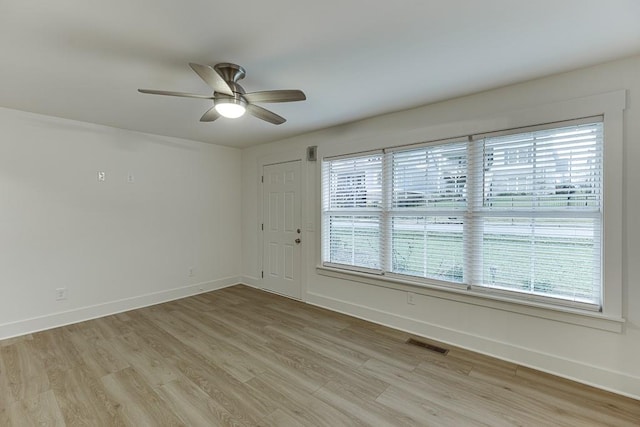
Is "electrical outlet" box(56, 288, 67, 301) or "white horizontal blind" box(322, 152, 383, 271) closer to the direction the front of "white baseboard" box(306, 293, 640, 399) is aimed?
the electrical outlet

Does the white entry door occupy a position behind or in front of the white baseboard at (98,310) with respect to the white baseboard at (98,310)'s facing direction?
in front

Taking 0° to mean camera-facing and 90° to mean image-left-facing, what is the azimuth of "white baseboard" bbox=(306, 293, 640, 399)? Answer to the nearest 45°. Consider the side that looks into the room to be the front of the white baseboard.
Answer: approximately 45°

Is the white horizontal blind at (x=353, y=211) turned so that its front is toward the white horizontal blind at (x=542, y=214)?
no

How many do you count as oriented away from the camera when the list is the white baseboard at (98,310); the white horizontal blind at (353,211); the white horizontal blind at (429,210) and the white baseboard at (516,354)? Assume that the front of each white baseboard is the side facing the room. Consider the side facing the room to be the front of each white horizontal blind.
0

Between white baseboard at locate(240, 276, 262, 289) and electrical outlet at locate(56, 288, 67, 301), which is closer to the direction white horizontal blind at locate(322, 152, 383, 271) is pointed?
the electrical outlet

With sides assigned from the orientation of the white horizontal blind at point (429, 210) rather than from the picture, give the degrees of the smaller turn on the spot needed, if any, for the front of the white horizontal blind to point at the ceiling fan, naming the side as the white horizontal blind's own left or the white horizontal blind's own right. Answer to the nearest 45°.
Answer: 0° — it already faces it

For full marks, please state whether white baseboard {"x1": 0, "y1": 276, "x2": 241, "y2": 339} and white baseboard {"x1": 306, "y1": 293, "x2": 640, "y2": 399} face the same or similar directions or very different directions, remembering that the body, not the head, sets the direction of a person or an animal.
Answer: very different directions

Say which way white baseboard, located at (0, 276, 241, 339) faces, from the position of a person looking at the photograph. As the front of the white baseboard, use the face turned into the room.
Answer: facing the viewer and to the right of the viewer

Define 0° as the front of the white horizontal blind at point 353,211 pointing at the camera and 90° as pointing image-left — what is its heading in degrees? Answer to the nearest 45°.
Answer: approximately 45°

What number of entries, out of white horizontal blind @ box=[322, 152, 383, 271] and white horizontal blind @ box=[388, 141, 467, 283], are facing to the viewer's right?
0

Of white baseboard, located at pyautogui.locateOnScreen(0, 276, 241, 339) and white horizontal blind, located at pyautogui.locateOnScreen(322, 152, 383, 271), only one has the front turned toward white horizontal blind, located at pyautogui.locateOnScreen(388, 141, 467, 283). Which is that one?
the white baseboard

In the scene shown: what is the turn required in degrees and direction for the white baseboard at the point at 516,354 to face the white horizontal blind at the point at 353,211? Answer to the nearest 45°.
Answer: approximately 45° to its right

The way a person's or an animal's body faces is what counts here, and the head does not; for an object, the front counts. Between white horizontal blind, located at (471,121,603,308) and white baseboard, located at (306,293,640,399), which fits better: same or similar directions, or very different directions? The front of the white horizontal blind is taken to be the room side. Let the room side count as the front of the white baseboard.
same or similar directions

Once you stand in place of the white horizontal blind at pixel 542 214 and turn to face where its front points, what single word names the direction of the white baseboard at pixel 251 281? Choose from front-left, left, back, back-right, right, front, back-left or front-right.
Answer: front-right

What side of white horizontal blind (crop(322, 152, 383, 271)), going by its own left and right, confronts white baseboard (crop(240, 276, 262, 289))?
right

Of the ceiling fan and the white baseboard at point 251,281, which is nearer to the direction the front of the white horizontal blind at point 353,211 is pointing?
the ceiling fan
